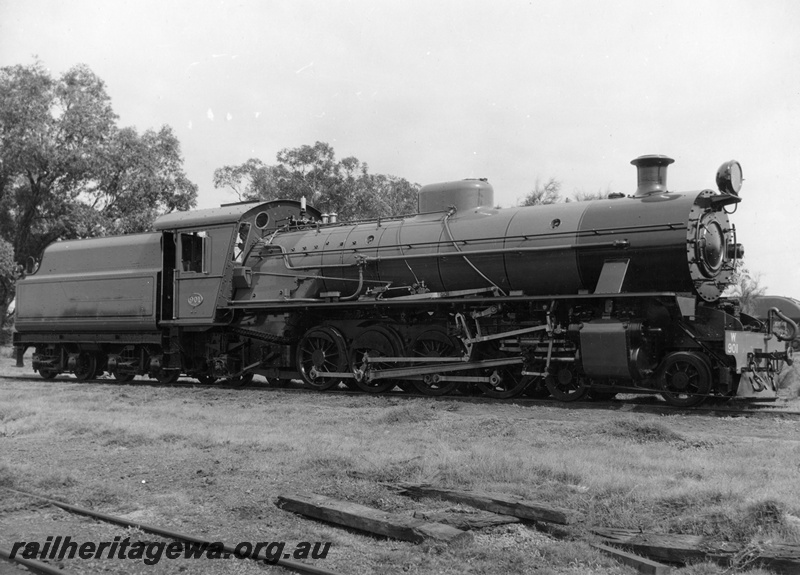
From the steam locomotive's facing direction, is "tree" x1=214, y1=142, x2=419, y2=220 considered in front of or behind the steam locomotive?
behind

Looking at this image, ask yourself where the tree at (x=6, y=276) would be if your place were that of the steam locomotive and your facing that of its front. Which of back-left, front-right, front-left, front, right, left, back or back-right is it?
back

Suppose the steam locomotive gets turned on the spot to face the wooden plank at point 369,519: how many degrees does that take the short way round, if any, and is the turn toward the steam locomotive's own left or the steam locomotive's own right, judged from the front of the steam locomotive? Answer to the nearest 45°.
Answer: approximately 45° to the steam locomotive's own right

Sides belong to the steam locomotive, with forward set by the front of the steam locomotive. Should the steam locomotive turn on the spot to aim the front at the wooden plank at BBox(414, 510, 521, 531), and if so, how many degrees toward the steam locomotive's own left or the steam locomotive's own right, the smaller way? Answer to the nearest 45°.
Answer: approximately 45° to the steam locomotive's own right

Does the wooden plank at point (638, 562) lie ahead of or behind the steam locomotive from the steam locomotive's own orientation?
ahead

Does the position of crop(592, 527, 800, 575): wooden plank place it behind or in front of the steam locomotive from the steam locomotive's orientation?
in front

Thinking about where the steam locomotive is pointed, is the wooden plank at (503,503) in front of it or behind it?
in front

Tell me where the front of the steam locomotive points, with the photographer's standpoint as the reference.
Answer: facing the viewer and to the right of the viewer
